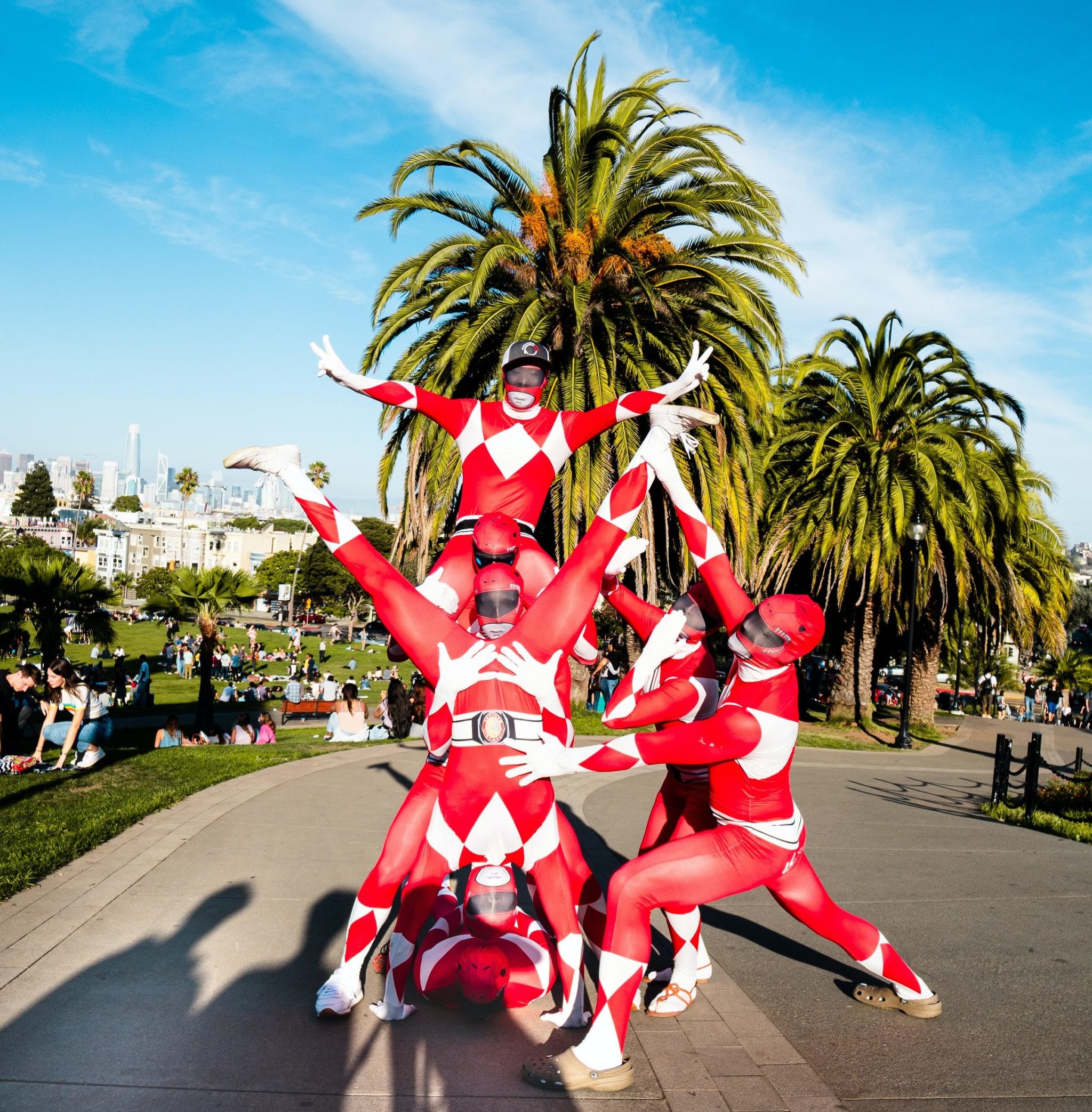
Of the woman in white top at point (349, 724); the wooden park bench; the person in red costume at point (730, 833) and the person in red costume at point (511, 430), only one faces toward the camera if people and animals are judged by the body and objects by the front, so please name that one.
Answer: the person in red costume at point (511, 430)

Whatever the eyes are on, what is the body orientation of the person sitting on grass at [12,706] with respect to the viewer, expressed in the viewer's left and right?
facing to the right of the viewer

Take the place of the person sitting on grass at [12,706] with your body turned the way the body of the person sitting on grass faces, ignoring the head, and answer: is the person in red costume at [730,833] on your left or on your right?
on your right

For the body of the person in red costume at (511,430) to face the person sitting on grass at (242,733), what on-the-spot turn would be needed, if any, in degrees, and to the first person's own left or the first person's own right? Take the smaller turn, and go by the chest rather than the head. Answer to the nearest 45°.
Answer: approximately 180°

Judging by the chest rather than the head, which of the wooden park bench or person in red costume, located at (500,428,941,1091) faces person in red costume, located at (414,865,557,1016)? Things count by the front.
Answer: person in red costume, located at (500,428,941,1091)

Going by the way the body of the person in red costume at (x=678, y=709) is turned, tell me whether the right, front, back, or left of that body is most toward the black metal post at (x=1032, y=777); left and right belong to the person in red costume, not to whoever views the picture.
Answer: back

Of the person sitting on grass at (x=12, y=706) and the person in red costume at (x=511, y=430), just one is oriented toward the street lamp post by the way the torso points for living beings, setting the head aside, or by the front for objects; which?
the person sitting on grass

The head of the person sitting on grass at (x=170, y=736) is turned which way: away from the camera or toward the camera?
away from the camera

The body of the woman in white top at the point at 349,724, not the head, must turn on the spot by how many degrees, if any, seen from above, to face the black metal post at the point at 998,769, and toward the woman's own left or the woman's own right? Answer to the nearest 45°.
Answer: approximately 135° to the woman's own right

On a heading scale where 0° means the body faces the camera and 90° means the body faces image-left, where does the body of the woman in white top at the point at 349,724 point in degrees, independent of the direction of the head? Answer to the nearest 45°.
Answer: approximately 180°

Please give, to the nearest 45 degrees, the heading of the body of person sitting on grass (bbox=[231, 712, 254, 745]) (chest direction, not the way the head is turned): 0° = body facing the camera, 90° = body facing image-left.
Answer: approximately 180°
